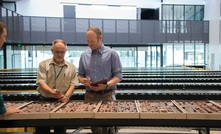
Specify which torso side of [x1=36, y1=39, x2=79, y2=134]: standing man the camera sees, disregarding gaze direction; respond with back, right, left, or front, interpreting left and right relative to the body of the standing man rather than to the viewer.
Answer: front

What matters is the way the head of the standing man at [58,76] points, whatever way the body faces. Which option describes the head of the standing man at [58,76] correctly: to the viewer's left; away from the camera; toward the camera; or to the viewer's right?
toward the camera

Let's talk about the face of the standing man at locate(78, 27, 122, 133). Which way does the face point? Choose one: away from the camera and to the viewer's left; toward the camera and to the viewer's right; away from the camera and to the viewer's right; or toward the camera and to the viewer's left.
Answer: toward the camera and to the viewer's left
